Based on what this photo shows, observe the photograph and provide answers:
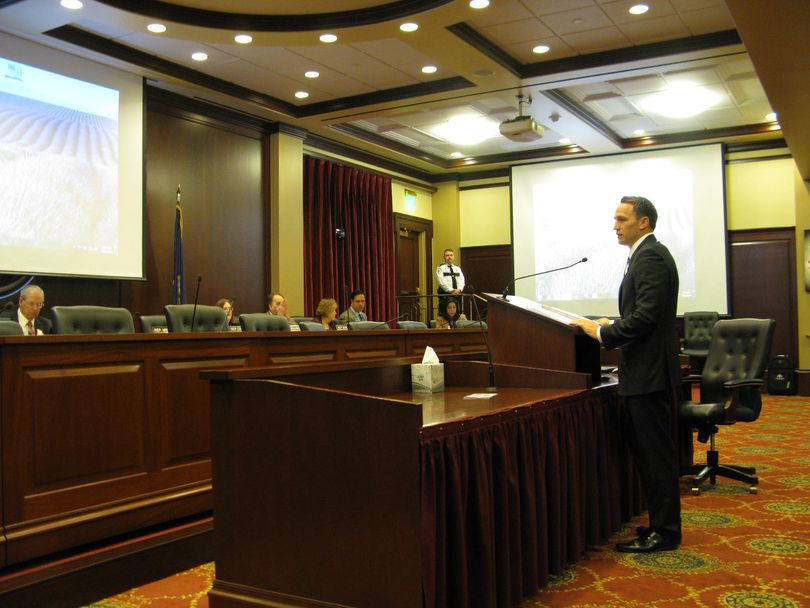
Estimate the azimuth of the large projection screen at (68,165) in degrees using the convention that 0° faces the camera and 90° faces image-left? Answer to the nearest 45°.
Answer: approximately 315°

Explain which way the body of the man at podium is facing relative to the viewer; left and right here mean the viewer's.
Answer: facing to the left of the viewer

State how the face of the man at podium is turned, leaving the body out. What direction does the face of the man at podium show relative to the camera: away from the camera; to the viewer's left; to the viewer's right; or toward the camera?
to the viewer's left

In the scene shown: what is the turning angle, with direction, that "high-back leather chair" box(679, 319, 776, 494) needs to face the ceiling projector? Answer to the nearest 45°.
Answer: approximately 90° to its right

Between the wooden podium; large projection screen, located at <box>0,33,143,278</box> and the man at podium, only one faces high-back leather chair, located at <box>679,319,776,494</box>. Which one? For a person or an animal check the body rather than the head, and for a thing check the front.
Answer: the large projection screen

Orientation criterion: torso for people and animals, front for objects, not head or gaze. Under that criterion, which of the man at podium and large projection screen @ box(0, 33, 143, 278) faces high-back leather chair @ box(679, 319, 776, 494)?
the large projection screen

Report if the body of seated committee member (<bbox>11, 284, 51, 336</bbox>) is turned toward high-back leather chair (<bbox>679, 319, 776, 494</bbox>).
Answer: yes

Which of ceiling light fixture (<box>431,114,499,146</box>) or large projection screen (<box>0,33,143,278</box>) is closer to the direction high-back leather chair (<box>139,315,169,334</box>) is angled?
the ceiling light fixture
